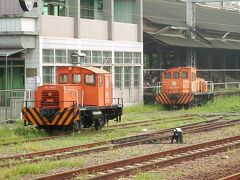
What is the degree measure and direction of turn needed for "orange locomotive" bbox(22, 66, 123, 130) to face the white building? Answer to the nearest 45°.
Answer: approximately 135° to its right

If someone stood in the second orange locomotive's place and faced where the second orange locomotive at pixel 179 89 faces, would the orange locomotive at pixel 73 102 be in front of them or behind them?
in front

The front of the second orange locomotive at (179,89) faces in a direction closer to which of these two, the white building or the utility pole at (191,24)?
the white building

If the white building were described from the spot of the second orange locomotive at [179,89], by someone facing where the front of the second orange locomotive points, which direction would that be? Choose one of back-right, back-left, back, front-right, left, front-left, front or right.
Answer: front

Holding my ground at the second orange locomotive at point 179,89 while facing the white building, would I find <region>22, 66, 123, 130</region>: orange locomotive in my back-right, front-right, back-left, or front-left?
front-left

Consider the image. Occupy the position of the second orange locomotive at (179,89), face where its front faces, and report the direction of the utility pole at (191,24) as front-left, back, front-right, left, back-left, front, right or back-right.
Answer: back-right

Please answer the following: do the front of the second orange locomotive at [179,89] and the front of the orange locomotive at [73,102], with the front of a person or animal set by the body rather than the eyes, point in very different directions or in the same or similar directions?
same or similar directions

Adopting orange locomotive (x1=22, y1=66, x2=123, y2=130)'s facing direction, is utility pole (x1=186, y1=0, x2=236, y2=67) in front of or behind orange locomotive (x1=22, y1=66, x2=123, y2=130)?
behind

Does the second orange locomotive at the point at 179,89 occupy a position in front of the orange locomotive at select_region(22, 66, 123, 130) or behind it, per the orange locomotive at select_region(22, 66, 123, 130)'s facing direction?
behind

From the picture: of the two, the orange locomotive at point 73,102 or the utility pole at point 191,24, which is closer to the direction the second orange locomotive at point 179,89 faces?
the orange locomotive

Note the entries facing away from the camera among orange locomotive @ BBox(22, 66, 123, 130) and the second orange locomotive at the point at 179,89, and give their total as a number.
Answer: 0

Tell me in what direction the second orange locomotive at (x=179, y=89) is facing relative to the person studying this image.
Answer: facing the viewer and to the left of the viewer
